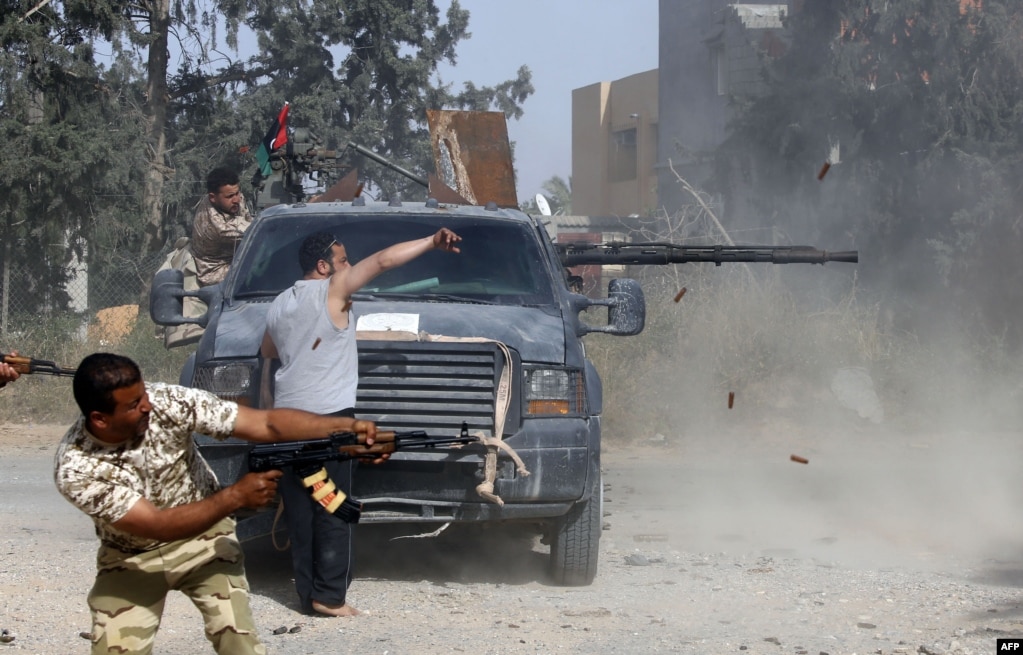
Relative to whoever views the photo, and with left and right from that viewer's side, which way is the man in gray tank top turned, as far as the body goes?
facing away from the viewer and to the right of the viewer

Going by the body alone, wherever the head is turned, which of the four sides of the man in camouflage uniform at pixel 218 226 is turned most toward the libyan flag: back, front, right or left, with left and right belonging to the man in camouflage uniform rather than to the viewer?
left

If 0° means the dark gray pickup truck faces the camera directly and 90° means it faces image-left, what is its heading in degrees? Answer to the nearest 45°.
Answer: approximately 0°

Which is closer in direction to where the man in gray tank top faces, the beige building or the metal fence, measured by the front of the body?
the beige building

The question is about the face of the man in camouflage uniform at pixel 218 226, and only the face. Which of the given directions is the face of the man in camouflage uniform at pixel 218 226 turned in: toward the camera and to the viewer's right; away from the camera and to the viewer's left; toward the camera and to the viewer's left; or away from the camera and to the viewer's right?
toward the camera and to the viewer's right

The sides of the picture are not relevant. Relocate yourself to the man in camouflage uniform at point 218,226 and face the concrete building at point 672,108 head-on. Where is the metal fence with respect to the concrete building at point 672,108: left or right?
left
